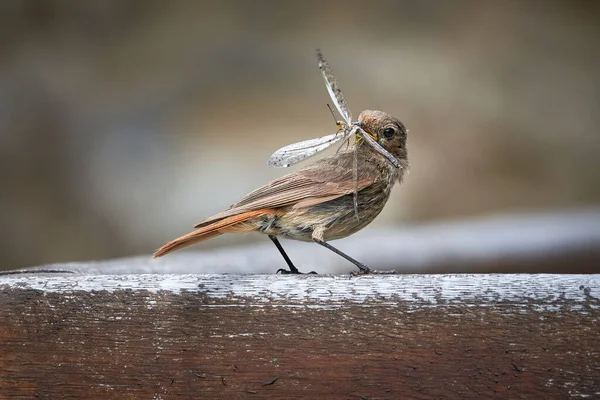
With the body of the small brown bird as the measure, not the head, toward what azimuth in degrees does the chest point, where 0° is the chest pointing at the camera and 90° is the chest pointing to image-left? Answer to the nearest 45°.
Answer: approximately 270°
